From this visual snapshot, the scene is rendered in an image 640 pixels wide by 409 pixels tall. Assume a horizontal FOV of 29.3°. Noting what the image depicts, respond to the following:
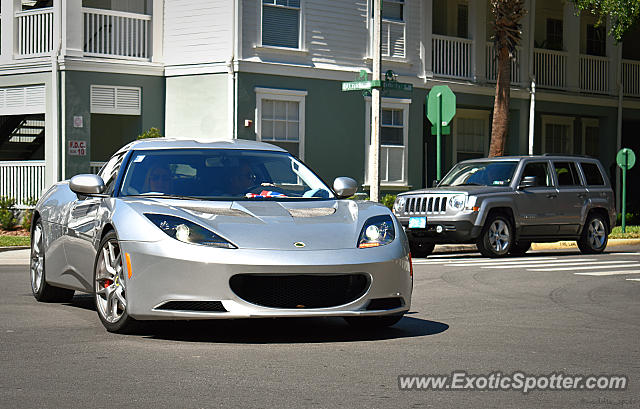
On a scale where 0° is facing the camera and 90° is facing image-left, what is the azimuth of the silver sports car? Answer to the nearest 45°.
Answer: approximately 315°

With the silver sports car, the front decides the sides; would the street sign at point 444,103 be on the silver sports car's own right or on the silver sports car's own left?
on the silver sports car's own left

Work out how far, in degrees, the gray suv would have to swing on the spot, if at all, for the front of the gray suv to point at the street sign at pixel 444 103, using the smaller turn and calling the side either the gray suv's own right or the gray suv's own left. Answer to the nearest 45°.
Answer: approximately 90° to the gray suv's own right

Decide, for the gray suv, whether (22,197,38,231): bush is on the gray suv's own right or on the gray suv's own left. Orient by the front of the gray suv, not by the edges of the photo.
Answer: on the gray suv's own right

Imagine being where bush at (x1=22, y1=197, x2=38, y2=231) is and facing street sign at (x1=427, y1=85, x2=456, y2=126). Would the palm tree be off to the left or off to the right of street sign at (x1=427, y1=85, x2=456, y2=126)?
left

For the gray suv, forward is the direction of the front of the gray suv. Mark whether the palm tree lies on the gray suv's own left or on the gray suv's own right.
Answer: on the gray suv's own right

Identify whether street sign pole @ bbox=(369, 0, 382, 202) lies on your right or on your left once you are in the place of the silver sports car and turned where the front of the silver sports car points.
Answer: on your left

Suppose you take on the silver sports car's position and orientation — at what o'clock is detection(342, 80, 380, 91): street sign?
The street sign is roughly at 8 o'clock from the silver sports car.

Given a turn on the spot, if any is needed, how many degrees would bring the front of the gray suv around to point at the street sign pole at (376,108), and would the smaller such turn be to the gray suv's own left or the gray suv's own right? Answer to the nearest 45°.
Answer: approximately 90° to the gray suv's own right

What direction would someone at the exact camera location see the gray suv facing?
facing the viewer and to the left of the viewer

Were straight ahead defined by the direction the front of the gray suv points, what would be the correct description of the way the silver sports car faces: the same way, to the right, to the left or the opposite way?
to the left

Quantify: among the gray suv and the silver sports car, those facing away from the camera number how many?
0
